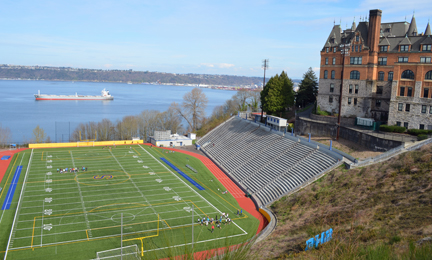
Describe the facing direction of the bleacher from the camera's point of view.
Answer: facing the viewer and to the left of the viewer

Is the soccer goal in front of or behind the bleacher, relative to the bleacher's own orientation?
in front

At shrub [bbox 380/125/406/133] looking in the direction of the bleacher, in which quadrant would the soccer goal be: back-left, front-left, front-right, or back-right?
front-left

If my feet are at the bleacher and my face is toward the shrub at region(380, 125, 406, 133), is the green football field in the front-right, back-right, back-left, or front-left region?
back-right

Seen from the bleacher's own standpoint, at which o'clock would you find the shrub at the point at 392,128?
The shrub is roughly at 7 o'clock from the bleacher.

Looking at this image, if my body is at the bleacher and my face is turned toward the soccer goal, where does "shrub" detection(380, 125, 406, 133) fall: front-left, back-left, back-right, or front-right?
back-left

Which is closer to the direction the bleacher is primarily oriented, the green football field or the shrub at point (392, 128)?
the green football field

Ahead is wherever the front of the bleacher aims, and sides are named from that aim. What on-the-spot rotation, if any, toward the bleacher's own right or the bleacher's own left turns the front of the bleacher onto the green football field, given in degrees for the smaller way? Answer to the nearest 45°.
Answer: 0° — it already faces it

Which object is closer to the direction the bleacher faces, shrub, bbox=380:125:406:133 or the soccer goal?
the soccer goal
